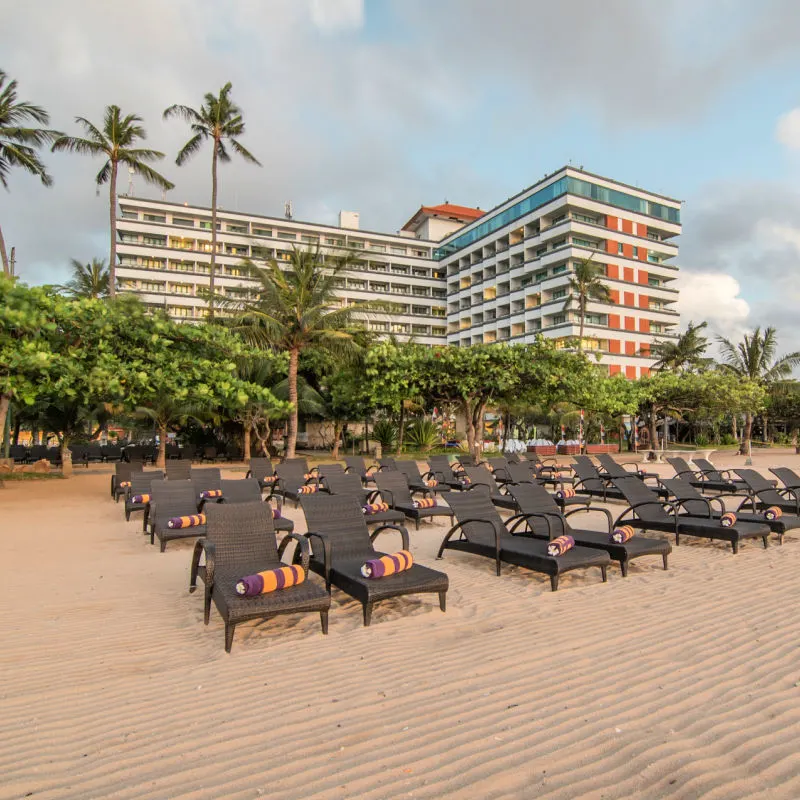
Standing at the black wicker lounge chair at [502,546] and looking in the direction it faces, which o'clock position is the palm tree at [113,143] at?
The palm tree is roughly at 6 o'clock from the black wicker lounge chair.

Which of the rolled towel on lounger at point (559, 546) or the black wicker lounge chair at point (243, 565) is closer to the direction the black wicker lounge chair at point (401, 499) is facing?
the rolled towel on lounger

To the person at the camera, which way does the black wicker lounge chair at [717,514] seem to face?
facing the viewer and to the right of the viewer

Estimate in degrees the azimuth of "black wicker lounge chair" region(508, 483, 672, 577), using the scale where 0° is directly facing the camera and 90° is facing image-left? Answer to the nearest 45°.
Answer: approximately 315°

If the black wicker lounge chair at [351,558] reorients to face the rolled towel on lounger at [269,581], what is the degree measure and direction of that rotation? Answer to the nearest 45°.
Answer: approximately 90° to its right

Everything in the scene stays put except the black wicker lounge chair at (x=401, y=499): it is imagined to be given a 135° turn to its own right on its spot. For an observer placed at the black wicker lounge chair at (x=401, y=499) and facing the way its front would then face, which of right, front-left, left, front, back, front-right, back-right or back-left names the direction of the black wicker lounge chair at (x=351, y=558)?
left

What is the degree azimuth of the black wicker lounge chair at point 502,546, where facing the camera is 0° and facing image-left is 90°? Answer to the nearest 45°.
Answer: approximately 315°

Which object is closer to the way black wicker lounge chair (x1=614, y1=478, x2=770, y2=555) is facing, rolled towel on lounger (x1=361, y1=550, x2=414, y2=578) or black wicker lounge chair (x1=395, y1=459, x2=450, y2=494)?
the rolled towel on lounger

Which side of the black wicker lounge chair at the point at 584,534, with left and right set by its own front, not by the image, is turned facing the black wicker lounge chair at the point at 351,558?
right

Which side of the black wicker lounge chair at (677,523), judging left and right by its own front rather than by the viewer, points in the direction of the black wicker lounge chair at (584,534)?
right

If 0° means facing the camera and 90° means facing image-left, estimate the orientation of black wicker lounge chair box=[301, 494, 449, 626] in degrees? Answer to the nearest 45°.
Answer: approximately 315°

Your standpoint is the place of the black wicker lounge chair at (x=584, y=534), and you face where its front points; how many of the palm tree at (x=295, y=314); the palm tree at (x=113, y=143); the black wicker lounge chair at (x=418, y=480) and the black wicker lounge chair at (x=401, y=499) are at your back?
4

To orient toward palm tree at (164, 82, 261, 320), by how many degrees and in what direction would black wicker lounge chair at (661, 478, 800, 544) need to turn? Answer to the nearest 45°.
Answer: approximately 180°

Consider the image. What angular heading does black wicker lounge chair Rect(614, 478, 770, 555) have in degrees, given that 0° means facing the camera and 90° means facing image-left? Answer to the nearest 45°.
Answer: approximately 315°
